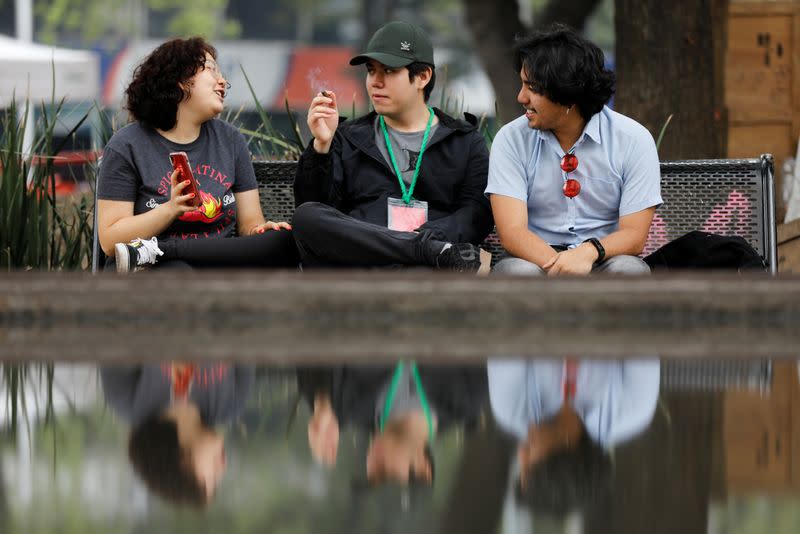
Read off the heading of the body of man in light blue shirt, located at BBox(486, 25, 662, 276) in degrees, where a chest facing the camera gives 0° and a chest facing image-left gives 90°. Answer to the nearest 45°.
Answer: approximately 0°

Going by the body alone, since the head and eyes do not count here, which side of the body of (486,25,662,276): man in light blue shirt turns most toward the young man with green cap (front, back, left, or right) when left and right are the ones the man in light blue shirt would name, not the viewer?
right

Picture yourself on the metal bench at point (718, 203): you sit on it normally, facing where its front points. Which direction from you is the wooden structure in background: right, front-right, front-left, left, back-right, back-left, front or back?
back

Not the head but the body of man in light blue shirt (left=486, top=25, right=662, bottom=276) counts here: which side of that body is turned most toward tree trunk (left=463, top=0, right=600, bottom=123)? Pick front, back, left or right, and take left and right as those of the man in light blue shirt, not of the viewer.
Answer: back

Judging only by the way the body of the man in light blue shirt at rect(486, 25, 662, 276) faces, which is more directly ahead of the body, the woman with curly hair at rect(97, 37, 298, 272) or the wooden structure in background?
the woman with curly hair

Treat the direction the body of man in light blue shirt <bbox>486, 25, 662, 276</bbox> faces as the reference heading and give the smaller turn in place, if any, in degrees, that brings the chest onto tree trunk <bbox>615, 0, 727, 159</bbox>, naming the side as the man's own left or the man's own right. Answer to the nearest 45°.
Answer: approximately 180°

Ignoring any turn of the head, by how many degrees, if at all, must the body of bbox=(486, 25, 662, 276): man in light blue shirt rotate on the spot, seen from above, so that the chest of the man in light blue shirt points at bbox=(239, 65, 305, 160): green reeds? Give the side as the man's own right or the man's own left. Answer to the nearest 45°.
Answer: approximately 135° to the man's own right

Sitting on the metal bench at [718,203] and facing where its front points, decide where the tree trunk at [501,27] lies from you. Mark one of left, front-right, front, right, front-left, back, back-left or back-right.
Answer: back

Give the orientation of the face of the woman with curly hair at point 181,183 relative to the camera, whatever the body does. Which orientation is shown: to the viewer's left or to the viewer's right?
to the viewer's right
